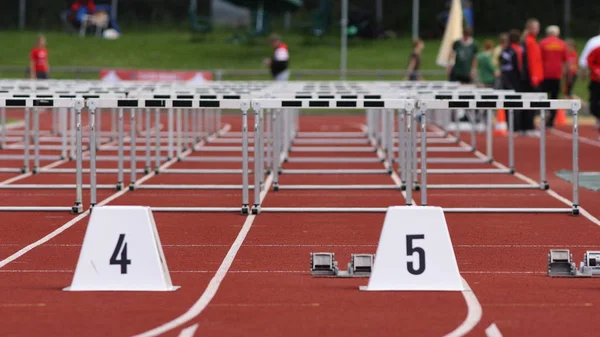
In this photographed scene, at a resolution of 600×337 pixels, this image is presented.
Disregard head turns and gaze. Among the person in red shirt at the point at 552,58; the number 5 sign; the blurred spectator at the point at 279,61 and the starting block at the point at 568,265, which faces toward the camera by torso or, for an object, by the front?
the number 5 sign

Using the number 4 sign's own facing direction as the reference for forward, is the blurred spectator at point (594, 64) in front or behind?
behind

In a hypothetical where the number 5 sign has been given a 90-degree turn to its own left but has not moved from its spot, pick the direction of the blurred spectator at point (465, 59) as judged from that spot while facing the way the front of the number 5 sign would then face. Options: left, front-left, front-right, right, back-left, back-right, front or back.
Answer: left

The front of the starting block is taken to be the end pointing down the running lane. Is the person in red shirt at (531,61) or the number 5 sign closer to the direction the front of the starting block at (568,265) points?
the person in red shirt

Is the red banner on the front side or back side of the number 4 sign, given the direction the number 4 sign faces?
on the back side

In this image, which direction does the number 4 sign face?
toward the camera

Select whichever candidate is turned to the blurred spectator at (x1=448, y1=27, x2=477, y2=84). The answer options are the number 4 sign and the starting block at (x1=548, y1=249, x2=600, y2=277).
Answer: the starting block

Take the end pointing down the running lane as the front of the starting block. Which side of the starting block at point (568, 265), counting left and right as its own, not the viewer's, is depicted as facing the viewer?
back

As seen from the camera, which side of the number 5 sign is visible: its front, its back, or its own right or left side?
front

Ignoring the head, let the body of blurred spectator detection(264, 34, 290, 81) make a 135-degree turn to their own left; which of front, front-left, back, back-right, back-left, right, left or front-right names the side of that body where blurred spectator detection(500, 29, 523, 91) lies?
front

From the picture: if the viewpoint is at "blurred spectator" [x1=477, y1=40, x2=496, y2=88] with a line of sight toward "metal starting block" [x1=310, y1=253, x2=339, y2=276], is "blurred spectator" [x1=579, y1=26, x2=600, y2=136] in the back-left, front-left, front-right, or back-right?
front-left

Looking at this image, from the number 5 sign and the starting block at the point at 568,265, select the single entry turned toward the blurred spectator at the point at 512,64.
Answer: the starting block

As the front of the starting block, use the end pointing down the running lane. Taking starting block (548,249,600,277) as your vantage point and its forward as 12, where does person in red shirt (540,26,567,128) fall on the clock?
The person in red shirt is roughly at 12 o'clock from the starting block.

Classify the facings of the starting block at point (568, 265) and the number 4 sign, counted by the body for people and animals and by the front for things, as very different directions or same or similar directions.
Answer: very different directions

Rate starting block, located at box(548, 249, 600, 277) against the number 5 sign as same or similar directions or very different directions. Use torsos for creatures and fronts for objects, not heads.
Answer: very different directions
